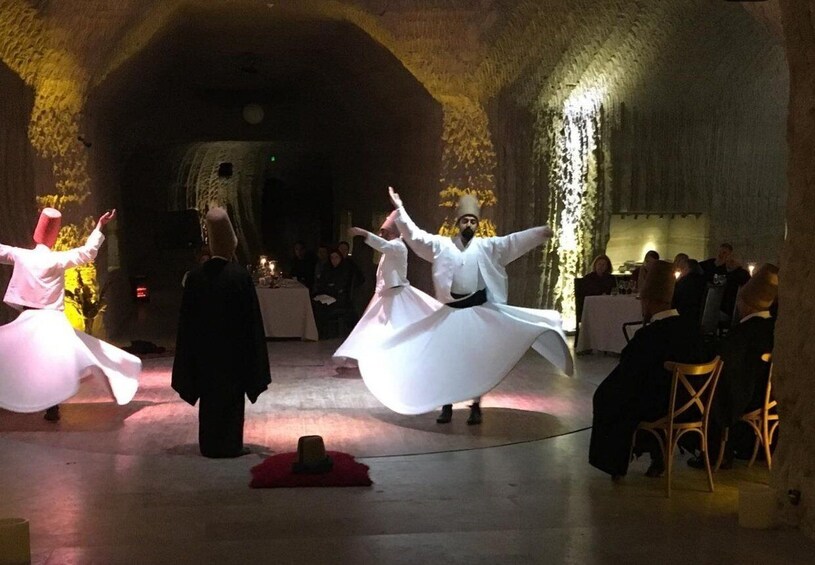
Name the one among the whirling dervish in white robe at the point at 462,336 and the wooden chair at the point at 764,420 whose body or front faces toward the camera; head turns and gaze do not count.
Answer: the whirling dervish in white robe

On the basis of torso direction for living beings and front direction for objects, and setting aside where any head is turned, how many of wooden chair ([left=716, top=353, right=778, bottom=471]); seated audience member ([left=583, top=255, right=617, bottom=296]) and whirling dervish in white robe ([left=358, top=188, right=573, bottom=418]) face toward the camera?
2

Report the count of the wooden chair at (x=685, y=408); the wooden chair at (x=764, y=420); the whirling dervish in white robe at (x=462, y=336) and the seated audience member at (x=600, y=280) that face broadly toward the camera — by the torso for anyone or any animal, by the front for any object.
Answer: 2

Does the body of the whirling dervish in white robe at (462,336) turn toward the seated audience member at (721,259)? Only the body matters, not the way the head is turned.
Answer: no

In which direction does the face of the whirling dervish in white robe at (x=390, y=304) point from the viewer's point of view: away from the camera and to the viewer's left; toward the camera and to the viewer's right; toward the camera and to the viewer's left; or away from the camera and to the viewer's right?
toward the camera and to the viewer's left

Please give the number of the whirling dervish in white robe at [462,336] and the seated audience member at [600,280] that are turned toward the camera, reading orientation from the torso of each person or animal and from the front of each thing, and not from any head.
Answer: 2

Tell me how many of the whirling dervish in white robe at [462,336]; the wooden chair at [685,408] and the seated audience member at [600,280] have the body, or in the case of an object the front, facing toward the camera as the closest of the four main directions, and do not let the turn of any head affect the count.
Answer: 2

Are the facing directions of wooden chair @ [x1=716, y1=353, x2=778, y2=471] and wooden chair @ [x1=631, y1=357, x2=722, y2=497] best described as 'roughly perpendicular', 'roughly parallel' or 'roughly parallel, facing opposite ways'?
roughly parallel

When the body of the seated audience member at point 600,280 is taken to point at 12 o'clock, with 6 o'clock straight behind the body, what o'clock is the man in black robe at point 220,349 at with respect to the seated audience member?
The man in black robe is roughly at 1 o'clock from the seated audience member.

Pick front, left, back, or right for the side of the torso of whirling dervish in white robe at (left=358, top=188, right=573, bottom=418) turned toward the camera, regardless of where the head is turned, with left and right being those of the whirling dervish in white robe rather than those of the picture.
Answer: front

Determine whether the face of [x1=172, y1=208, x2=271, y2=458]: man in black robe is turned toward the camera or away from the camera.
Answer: away from the camera

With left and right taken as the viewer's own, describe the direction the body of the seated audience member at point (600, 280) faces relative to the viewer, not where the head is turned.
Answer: facing the viewer

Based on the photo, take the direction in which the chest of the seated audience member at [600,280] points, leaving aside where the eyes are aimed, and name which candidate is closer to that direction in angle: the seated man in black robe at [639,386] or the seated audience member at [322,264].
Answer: the seated man in black robe

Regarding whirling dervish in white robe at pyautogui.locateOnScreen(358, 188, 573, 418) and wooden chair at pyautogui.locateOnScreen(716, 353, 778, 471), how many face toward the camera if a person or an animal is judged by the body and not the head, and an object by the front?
1

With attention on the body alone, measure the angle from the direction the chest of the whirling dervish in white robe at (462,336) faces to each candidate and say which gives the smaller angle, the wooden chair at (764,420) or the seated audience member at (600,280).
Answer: the wooden chair

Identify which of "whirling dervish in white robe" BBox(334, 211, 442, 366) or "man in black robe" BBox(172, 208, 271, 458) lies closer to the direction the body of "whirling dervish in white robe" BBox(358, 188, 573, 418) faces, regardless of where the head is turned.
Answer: the man in black robe

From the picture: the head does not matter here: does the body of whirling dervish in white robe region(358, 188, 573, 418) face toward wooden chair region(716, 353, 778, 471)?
no

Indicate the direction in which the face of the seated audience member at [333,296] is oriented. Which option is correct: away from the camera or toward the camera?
toward the camera

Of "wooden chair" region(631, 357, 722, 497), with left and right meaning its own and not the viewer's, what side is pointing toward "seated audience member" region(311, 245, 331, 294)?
front

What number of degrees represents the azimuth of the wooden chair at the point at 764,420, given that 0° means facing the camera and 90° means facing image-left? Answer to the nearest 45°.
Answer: approximately 135°

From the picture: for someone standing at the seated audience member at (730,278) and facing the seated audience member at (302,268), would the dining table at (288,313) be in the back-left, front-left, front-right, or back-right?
front-left

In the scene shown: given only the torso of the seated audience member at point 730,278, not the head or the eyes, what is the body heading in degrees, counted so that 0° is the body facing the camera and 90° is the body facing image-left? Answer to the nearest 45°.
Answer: approximately 45°
